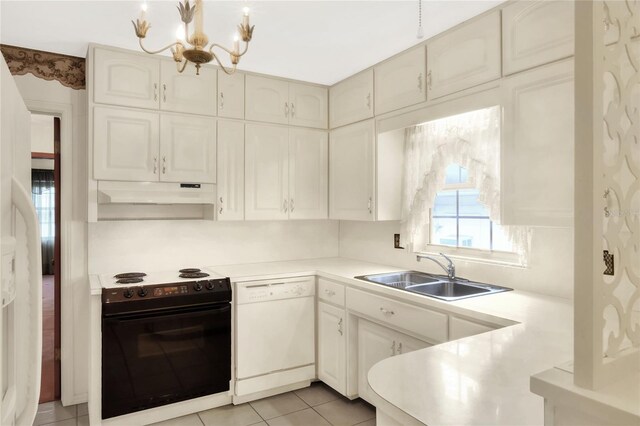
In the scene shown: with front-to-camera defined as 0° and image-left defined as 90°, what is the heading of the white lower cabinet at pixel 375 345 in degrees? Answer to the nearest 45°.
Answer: approximately 45°

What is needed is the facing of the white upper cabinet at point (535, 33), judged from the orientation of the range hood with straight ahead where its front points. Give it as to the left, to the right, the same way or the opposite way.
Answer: to the right

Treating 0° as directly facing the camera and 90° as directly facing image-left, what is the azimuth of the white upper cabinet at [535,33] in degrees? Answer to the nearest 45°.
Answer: approximately 45°

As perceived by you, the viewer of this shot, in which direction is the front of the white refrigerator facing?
facing to the right of the viewer

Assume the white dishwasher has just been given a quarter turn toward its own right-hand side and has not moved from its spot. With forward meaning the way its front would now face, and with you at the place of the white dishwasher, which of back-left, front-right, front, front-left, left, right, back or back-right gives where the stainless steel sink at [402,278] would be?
back-left

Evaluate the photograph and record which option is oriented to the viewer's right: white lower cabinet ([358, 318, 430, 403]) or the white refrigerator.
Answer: the white refrigerator

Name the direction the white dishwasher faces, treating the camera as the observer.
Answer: facing the viewer and to the right of the viewer

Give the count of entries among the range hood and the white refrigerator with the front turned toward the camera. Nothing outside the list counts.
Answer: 1

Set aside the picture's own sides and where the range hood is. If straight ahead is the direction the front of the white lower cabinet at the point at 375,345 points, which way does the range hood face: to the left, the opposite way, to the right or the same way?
to the left

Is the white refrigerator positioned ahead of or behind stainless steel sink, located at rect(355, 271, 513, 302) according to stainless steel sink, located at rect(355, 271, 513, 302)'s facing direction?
ahead

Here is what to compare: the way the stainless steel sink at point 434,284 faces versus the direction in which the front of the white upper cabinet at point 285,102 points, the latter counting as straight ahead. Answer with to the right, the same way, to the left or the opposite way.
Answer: to the right

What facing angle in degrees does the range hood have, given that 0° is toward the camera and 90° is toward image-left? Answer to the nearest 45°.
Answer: approximately 0°
